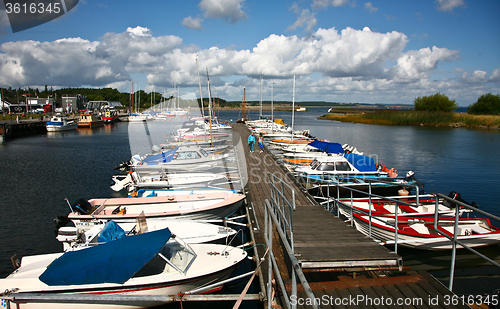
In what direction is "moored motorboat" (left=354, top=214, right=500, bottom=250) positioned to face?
to the viewer's left

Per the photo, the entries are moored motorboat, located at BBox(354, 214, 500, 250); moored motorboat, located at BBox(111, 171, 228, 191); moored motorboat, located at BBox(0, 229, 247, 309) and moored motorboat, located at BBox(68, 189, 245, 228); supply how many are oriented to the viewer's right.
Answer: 3

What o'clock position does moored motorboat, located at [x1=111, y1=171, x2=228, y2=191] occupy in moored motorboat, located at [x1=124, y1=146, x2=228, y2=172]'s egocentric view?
moored motorboat, located at [x1=111, y1=171, x2=228, y2=191] is roughly at 3 o'clock from moored motorboat, located at [x1=124, y1=146, x2=228, y2=172].

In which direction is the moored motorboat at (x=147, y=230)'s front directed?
to the viewer's right

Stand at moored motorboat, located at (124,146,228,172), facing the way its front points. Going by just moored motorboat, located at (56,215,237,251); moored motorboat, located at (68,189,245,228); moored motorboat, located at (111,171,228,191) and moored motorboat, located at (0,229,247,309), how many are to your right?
4

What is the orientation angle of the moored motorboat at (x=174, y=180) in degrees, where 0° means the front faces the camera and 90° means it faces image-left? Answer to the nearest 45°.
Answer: approximately 270°

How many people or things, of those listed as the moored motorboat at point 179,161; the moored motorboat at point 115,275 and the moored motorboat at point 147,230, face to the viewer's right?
3

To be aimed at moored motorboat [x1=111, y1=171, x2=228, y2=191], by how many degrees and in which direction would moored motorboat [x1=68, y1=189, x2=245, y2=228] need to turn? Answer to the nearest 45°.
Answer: approximately 90° to its left

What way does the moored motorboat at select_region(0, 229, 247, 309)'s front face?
to the viewer's right

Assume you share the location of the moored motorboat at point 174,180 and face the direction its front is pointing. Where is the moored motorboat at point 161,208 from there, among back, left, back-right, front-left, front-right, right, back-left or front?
right

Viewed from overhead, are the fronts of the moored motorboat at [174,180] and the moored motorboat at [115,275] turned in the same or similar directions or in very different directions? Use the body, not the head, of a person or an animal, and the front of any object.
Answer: same or similar directions

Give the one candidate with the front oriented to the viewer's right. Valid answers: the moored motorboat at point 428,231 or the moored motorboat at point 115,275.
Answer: the moored motorboat at point 115,275

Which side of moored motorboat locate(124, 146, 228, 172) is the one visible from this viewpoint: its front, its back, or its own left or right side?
right

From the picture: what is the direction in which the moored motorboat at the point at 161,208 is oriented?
to the viewer's right
